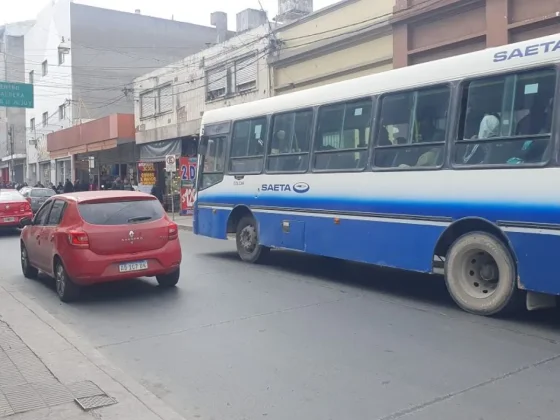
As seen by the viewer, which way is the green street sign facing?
toward the camera

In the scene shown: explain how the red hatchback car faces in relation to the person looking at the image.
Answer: facing away from the viewer and to the left of the viewer

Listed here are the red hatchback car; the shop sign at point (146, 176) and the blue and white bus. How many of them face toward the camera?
1

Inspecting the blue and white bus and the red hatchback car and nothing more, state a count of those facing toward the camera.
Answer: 0

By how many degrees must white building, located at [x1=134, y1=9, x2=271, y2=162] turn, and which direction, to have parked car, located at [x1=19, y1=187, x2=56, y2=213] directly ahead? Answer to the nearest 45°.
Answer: approximately 45° to its right

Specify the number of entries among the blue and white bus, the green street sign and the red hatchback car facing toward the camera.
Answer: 1

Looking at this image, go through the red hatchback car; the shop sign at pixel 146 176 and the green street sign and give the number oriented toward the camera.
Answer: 2

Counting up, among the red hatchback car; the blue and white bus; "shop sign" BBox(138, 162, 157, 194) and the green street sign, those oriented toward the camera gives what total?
2
